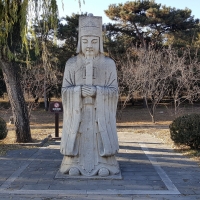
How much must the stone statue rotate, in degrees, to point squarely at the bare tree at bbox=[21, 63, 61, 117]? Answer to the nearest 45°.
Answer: approximately 180°

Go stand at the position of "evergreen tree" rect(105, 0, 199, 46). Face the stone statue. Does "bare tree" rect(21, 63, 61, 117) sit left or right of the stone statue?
right

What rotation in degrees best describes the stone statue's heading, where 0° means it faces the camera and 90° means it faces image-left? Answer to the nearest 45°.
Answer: approximately 0°

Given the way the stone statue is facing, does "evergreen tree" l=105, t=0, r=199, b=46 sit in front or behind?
behind

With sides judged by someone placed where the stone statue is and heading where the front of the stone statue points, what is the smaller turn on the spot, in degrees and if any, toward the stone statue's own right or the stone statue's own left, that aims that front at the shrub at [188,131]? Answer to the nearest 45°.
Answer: approximately 135° to the stone statue's own left
